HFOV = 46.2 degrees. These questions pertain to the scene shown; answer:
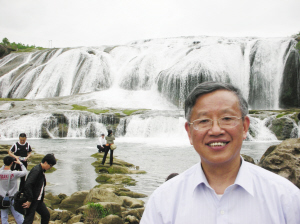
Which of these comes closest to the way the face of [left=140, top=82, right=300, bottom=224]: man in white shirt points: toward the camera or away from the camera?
toward the camera

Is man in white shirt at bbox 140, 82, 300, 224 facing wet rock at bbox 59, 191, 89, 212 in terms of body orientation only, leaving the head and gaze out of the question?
no

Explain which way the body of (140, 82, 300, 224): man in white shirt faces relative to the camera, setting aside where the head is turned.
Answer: toward the camera

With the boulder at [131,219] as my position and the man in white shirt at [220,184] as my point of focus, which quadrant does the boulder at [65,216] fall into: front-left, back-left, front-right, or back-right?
back-right

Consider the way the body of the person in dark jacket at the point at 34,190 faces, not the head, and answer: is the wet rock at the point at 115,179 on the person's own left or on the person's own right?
on the person's own left

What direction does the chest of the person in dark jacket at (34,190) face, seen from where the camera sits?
to the viewer's right

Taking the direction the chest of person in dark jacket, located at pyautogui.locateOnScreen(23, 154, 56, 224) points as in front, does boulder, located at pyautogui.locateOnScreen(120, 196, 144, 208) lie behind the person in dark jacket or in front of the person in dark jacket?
in front

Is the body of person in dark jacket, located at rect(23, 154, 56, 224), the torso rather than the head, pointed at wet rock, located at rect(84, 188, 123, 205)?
no

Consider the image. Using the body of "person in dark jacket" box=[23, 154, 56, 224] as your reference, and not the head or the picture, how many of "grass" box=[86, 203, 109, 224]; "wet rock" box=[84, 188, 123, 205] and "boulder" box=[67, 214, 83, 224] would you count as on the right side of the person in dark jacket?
0

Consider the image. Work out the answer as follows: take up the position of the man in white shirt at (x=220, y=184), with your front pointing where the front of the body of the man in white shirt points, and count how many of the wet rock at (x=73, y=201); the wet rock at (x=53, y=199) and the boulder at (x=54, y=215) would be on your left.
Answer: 0

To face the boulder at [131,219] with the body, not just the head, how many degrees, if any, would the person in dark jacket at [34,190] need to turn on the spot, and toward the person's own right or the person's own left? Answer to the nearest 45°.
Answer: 0° — they already face it

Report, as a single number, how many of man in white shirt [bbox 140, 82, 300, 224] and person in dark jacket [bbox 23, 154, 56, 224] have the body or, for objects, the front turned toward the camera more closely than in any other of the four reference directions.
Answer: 1

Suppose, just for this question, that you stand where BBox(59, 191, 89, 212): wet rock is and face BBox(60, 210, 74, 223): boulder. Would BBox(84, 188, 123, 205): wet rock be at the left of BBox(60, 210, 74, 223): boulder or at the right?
left
